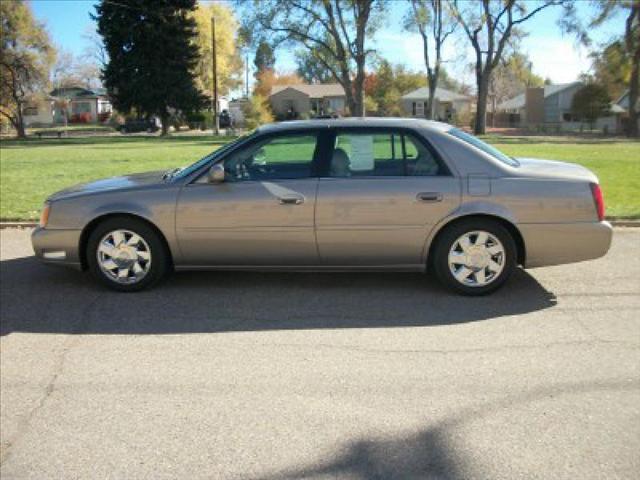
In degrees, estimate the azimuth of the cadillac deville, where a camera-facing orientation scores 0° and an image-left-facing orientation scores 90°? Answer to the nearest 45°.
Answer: approximately 90°
